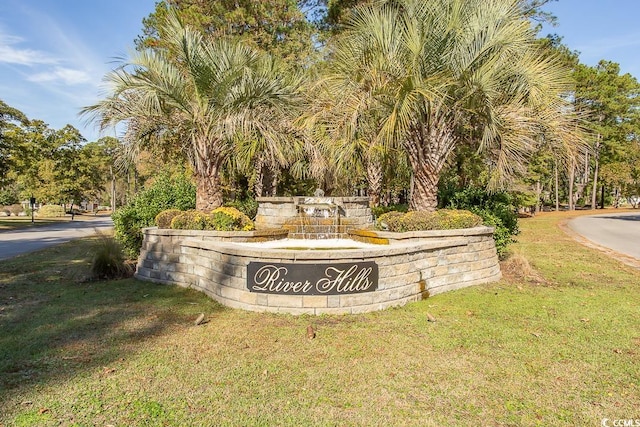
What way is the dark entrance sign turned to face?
toward the camera

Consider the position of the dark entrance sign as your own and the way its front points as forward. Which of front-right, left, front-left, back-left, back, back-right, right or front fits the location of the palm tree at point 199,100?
back-right

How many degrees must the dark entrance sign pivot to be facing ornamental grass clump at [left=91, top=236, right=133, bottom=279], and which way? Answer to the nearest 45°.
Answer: approximately 135° to its right

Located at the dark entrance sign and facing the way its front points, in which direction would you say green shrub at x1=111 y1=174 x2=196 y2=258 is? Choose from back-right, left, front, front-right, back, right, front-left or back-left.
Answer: back-right

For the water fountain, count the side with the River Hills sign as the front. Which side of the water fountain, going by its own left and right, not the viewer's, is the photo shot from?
front

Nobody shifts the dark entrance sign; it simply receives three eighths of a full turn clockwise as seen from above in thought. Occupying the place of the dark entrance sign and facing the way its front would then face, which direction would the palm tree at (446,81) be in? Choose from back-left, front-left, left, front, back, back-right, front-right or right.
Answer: right

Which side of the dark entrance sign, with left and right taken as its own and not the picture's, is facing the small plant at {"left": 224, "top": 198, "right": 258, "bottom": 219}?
back

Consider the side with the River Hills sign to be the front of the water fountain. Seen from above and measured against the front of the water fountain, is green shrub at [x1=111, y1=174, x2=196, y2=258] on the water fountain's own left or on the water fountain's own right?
on the water fountain's own right
